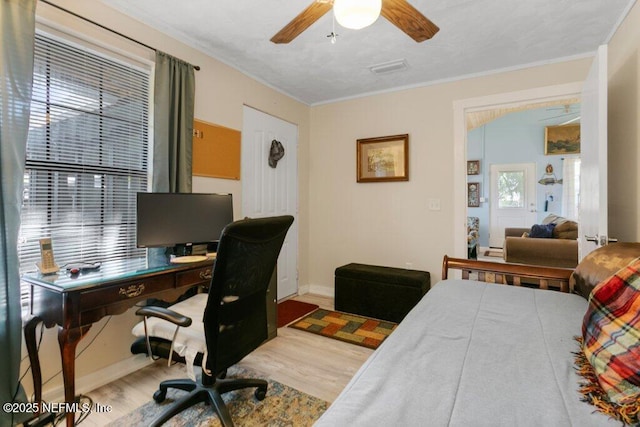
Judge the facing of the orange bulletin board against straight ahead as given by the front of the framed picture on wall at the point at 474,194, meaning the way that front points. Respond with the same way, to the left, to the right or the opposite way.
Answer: to the left

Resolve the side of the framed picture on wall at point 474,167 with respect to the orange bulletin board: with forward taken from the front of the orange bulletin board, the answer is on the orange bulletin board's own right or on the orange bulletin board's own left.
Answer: on the orange bulletin board's own left

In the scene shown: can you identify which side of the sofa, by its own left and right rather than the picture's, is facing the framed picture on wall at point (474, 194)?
right

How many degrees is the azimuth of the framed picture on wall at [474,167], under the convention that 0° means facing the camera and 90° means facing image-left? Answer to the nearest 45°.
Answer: approximately 0°

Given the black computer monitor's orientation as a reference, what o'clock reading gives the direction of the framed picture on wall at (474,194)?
The framed picture on wall is roughly at 8 o'clock from the black computer monitor.

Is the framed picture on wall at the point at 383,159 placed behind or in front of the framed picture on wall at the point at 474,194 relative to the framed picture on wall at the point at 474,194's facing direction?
in front

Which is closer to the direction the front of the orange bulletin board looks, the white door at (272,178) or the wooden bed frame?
the wooden bed frame

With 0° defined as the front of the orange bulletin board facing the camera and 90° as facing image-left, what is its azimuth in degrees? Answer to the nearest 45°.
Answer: approximately 315°

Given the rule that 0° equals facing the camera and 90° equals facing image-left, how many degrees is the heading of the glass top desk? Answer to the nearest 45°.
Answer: approximately 315°
